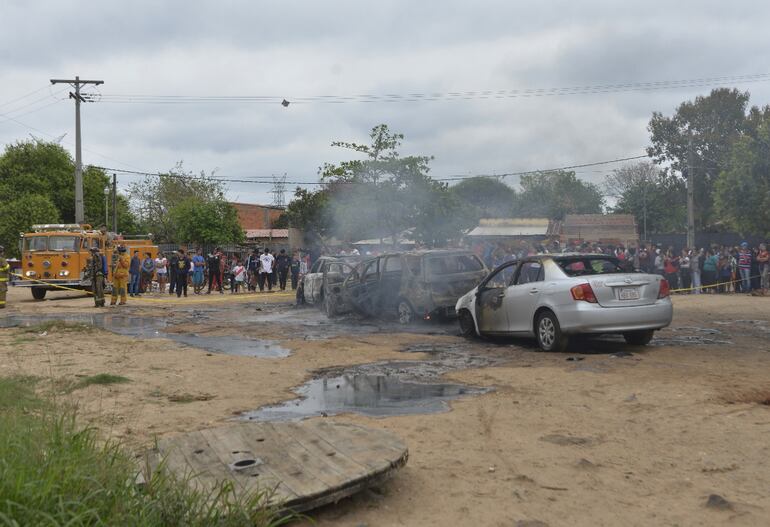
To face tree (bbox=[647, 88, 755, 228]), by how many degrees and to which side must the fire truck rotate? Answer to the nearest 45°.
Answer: approximately 135° to its left

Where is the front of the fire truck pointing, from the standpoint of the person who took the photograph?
facing the viewer and to the left of the viewer

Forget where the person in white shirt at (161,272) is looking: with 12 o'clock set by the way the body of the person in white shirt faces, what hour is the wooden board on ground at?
The wooden board on ground is roughly at 12 o'clock from the person in white shirt.

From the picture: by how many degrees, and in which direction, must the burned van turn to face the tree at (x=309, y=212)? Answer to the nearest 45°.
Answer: approximately 45° to its right

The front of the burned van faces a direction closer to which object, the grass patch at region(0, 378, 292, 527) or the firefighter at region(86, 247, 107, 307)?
the firefighter

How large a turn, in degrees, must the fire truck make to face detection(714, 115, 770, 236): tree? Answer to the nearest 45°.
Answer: approximately 135° to its left

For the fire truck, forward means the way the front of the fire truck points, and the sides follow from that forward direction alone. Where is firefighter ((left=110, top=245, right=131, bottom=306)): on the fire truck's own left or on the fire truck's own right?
on the fire truck's own left

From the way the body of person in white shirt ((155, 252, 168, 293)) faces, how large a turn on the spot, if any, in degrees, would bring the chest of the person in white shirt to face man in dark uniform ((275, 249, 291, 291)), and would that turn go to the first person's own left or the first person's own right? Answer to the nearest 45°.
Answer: approximately 45° to the first person's own left

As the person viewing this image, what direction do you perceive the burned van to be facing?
facing away from the viewer and to the left of the viewer

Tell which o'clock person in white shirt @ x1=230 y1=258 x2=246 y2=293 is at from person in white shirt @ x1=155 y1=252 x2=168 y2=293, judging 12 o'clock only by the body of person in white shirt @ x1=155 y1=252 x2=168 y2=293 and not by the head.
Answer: person in white shirt @ x1=230 y1=258 x2=246 y2=293 is roughly at 10 o'clock from person in white shirt @ x1=155 y1=252 x2=168 y2=293.

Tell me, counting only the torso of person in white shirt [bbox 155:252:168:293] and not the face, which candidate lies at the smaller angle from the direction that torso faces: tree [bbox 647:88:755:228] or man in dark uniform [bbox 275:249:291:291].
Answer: the man in dark uniform

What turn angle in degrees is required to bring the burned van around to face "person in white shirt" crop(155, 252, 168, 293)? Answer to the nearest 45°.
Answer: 0° — it already faces them
